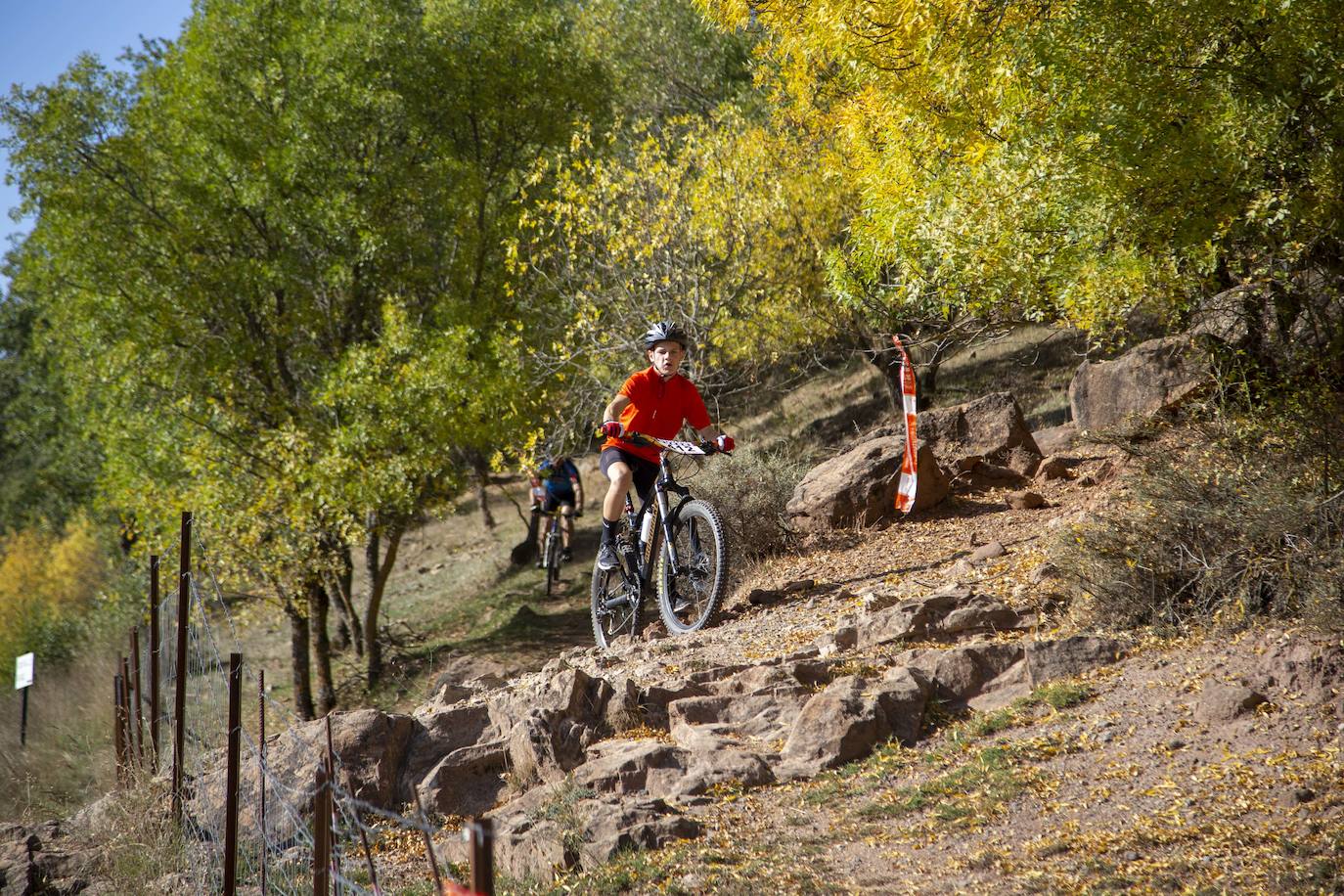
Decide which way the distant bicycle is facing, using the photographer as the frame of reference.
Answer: facing the viewer

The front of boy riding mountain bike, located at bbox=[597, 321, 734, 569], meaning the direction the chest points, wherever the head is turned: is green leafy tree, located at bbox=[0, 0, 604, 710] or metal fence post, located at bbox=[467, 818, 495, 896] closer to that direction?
the metal fence post

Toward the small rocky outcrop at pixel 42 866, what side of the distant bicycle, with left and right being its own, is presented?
front

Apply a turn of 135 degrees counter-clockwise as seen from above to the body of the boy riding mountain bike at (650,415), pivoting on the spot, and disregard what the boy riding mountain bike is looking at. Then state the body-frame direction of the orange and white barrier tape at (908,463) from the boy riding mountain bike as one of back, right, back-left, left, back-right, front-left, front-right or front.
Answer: front-right

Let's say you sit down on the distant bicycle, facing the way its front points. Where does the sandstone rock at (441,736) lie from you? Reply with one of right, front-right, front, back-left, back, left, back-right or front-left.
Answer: front

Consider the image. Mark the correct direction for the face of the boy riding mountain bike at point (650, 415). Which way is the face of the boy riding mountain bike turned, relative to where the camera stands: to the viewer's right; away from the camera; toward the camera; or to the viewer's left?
toward the camera

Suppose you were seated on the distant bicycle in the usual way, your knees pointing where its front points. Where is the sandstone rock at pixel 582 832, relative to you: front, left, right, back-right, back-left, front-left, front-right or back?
front

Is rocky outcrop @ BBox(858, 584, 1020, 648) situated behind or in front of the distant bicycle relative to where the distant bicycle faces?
in front

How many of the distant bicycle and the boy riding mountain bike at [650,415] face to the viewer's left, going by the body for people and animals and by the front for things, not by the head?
0

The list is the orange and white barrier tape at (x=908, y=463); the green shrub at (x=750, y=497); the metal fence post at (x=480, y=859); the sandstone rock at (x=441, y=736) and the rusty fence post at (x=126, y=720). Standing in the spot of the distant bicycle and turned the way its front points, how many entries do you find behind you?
0

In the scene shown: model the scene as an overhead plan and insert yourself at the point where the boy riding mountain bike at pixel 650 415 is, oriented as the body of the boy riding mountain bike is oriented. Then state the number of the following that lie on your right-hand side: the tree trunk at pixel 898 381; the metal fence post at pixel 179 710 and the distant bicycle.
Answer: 1

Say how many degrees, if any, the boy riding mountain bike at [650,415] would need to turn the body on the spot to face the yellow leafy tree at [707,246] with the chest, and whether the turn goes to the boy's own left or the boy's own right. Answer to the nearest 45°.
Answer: approximately 135° to the boy's own left

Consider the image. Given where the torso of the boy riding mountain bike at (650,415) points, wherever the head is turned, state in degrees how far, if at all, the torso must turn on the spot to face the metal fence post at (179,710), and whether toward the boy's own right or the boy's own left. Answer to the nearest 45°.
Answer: approximately 90° to the boy's own right

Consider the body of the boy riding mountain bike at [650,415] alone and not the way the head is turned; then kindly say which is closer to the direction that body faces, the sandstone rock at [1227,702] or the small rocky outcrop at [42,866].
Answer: the sandstone rock

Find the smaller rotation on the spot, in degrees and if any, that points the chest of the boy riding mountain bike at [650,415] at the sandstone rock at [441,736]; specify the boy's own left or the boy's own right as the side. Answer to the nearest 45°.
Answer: approximately 90° to the boy's own right
